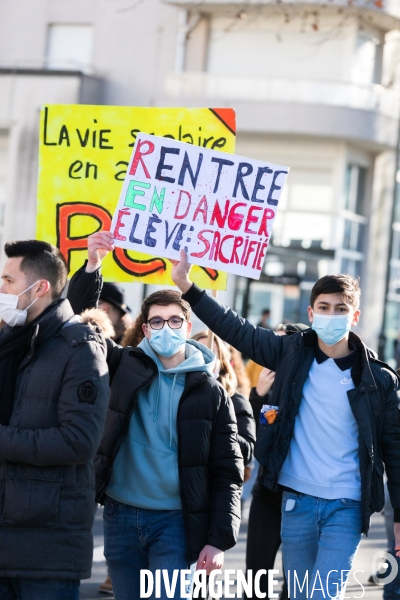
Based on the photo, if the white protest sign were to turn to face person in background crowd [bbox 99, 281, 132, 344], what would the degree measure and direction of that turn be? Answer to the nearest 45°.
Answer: approximately 180°

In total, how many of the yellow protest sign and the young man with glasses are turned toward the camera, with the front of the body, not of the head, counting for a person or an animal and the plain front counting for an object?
2

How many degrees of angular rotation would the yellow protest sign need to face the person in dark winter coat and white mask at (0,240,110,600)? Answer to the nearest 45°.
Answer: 0° — it already faces them

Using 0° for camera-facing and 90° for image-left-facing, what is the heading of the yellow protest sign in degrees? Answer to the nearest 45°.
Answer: approximately 0°
